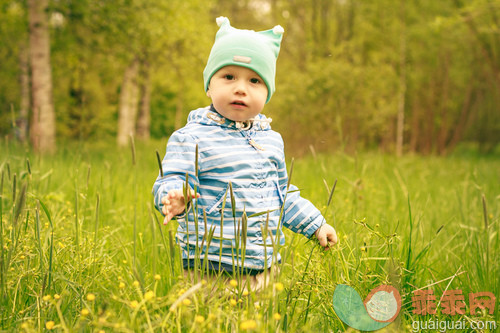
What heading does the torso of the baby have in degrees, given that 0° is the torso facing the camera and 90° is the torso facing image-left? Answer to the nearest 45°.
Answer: approximately 315°

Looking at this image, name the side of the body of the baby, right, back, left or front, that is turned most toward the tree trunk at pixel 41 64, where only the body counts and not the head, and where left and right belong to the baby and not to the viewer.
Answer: back
